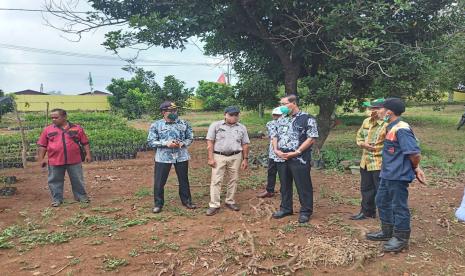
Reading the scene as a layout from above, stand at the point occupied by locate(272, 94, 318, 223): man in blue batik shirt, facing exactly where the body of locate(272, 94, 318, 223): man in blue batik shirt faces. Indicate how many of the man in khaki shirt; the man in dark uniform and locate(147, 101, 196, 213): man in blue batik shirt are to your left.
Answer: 1

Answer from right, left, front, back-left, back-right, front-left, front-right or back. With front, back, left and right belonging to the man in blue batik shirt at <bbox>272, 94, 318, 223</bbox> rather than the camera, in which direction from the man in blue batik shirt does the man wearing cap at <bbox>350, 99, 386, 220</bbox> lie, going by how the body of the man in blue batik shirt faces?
back-left

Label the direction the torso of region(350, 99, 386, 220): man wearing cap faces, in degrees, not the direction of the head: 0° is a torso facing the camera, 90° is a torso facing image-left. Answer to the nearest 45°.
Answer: approximately 45°

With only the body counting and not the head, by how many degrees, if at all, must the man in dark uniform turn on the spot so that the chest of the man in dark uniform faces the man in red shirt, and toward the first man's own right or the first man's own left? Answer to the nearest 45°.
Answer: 0° — they already face them

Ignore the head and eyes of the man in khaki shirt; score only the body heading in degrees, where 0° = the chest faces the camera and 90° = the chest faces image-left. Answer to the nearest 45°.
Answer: approximately 0°

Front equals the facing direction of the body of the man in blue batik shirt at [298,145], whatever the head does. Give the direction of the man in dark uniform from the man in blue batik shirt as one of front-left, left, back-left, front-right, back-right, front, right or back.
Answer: left

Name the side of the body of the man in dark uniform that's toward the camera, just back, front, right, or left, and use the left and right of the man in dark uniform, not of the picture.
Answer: left

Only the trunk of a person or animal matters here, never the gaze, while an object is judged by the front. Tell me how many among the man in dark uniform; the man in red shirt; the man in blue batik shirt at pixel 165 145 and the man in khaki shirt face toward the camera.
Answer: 3

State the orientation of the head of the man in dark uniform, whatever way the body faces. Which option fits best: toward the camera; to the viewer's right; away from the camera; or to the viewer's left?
to the viewer's left
